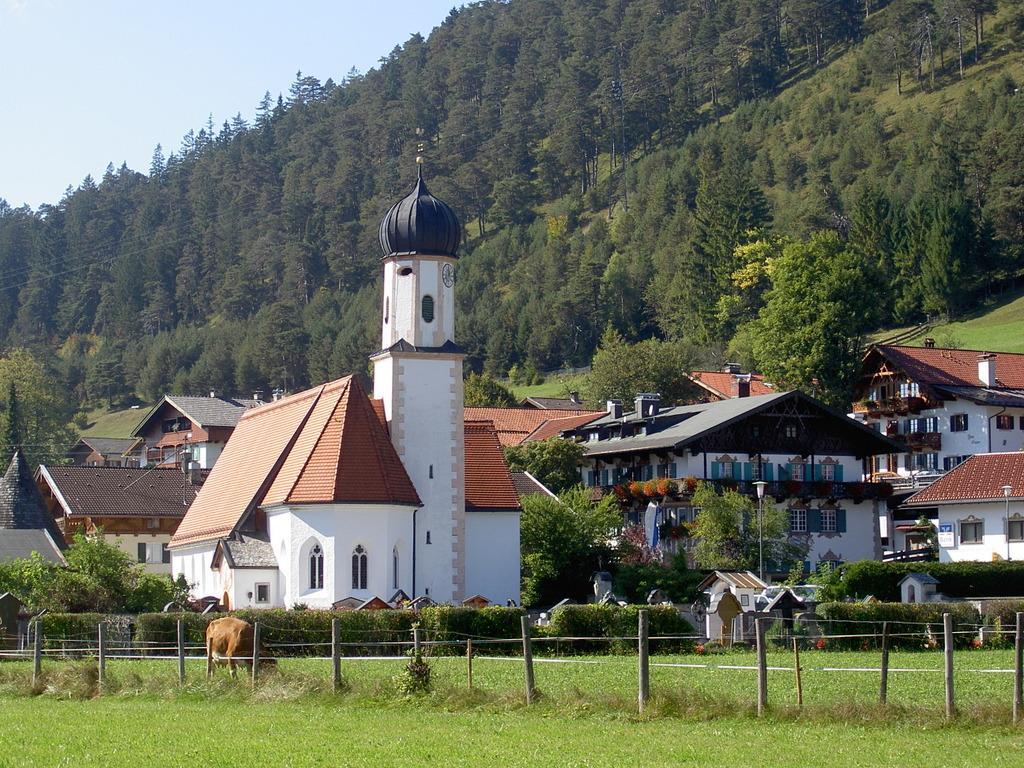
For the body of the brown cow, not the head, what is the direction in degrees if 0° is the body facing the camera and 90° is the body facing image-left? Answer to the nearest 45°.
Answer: approximately 225°

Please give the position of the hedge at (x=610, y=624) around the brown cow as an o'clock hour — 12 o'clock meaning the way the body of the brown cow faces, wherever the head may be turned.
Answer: The hedge is roughly at 12 o'clock from the brown cow.
